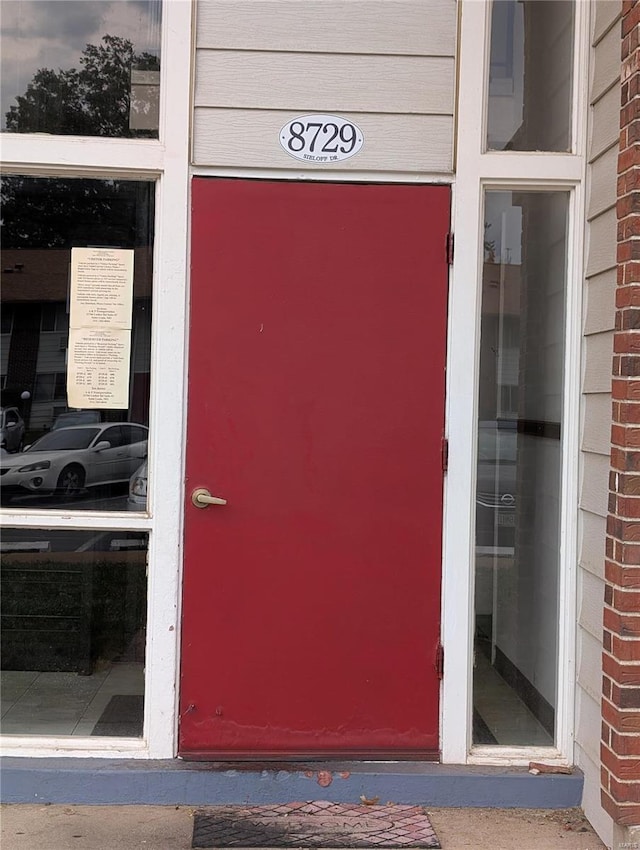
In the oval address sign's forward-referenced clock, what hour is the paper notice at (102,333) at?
The paper notice is roughly at 3 o'clock from the oval address sign.

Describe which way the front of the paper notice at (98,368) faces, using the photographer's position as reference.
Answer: facing the viewer

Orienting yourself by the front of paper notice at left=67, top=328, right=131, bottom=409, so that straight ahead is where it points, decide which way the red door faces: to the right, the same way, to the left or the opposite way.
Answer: the same way

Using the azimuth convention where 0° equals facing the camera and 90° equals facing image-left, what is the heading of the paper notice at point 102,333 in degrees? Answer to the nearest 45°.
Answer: approximately 0°

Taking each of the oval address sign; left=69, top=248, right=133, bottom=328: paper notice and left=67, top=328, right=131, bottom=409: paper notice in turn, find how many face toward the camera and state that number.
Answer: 3

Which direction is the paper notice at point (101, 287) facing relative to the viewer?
toward the camera

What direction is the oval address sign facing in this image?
toward the camera

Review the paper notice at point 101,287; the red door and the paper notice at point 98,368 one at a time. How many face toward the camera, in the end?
3

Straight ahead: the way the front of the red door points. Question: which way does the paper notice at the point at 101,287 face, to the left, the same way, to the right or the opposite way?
the same way
